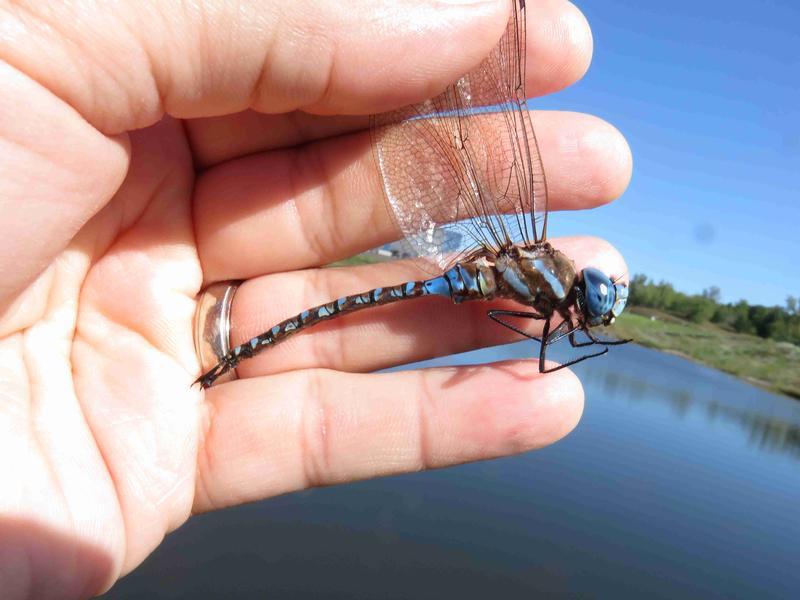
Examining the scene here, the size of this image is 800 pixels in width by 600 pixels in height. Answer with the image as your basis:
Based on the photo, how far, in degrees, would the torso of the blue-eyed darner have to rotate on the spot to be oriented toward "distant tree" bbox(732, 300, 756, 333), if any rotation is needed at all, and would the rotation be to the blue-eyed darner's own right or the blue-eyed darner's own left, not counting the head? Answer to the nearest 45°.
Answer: approximately 45° to the blue-eyed darner's own left

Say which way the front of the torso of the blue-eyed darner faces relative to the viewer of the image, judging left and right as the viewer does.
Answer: facing to the right of the viewer

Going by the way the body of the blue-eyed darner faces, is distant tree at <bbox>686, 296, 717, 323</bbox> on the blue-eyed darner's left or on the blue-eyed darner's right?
on the blue-eyed darner's left
